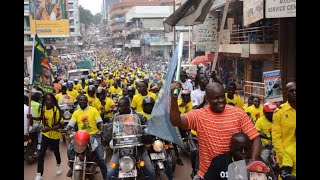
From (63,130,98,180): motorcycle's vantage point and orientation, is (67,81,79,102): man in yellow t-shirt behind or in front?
behind

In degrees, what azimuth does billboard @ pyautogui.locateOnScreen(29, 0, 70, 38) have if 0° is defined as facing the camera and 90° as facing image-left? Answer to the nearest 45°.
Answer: approximately 0°

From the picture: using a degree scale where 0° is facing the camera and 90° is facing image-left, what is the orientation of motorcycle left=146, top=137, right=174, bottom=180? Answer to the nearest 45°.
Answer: approximately 0°

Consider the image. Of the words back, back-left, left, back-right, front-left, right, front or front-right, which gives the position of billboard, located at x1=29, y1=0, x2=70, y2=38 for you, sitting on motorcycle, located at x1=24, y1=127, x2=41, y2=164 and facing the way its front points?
back

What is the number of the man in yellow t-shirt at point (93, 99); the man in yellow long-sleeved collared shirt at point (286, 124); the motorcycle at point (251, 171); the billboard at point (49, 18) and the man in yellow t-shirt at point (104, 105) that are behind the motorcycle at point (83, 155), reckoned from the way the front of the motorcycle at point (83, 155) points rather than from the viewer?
3

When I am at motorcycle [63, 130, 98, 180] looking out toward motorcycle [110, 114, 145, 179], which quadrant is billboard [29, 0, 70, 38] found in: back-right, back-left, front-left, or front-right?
back-left
